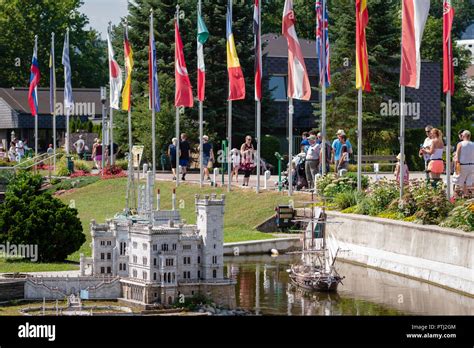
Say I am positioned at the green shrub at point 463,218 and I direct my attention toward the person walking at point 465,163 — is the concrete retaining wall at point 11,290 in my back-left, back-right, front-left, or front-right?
back-left

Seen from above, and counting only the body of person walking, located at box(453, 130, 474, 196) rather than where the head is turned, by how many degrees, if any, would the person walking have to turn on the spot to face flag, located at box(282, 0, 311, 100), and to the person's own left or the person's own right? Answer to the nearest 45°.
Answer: approximately 45° to the person's own left

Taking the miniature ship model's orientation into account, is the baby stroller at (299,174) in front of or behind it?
behind

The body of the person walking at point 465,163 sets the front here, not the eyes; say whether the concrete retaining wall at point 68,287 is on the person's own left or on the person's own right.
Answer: on the person's own left
